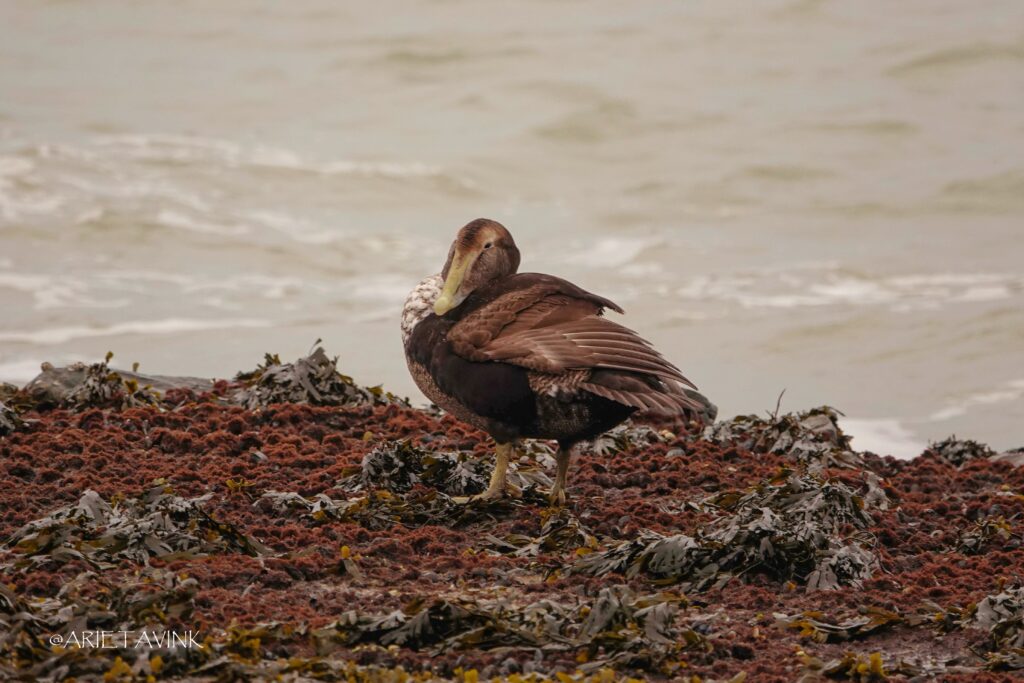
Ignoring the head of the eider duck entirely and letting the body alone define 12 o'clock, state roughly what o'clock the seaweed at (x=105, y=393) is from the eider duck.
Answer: The seaweed is roughly at 1 o'clock from the eider duck.

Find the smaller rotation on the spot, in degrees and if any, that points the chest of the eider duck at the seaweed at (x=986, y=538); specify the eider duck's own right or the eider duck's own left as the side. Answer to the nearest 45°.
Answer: approximately 180°

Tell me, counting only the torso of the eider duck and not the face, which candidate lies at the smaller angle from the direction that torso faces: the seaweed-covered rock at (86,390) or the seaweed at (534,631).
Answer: the seaweed-covered rock

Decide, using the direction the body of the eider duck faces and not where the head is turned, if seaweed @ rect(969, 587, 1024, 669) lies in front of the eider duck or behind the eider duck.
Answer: behind

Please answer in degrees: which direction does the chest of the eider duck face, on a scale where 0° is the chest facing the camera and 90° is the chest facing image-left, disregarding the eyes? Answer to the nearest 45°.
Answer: approximately 90°

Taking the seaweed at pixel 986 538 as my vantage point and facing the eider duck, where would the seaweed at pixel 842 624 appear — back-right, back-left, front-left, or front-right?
front-left

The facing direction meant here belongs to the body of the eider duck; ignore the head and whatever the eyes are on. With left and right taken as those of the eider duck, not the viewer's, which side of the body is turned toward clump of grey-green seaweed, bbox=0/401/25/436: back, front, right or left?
front

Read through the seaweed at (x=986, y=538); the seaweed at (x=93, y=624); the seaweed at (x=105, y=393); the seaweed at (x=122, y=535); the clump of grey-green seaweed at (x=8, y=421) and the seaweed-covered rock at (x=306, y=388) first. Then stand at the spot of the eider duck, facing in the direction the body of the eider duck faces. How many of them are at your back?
1

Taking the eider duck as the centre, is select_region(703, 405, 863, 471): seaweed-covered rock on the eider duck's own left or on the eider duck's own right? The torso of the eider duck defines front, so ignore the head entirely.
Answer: on the eider duck's own right

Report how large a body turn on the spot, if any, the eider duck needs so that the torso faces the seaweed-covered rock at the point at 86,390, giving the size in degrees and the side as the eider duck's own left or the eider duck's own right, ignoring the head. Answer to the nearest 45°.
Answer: approximately 45° to the eider duck's own right

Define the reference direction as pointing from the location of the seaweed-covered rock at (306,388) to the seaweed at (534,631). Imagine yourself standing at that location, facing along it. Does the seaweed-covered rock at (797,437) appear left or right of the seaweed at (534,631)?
left

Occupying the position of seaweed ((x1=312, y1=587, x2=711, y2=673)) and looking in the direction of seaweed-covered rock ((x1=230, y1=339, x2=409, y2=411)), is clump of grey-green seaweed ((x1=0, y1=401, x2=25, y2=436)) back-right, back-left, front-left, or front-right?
front-left

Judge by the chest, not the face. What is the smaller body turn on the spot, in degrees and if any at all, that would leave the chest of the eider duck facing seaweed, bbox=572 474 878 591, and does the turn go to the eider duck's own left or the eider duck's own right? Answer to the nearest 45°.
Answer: approximately 135° to the eider duck's own left

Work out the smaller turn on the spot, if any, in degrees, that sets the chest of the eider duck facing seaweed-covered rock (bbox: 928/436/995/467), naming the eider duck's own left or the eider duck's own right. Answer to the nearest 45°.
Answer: approximately 135° to the eider duck's own right

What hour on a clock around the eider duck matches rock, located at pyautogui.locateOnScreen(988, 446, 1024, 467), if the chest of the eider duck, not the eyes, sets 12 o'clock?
The rock is roughly at 5 o'clock from the eider duck.

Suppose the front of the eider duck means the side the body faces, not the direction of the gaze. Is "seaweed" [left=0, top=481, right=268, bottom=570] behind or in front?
in front

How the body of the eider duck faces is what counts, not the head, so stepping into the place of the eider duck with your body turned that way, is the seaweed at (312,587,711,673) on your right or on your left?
on your left

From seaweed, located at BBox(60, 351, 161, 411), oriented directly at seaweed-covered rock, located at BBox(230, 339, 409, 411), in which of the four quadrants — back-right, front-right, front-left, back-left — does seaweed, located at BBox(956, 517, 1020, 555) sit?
front-right

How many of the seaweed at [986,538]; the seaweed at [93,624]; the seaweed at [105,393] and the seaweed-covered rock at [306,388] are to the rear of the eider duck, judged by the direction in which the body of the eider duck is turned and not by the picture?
1
